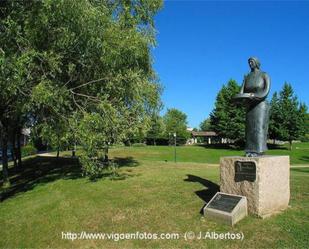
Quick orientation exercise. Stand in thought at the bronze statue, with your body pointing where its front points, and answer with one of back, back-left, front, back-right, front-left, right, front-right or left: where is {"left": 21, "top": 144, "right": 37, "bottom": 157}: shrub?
right

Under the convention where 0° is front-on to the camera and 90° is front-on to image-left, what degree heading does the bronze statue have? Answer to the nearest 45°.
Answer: approximately 45°

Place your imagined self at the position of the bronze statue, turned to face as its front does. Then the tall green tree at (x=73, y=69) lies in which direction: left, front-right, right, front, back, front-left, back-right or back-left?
front-right
